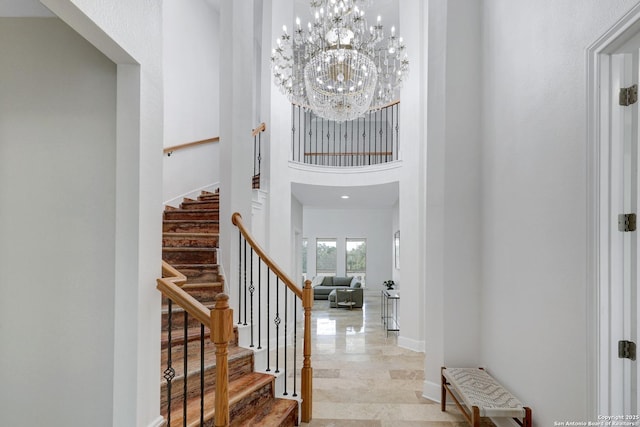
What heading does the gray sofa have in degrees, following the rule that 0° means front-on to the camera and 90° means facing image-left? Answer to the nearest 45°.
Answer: approximately 0°

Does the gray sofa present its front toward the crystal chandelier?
yes

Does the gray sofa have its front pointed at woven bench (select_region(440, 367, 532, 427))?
yes

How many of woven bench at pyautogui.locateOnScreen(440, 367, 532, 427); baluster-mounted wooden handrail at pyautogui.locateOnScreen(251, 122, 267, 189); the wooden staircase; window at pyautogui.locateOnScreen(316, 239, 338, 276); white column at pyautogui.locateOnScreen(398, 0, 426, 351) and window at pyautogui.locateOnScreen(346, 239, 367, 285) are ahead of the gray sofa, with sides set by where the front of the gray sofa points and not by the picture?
4

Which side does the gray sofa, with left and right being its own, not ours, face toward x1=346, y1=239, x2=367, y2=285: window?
back

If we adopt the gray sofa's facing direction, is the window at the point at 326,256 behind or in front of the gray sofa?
behind

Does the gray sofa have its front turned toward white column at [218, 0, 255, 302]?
yes

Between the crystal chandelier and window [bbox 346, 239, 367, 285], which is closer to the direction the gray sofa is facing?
the crystal chandelier

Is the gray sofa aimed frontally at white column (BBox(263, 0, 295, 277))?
yes
